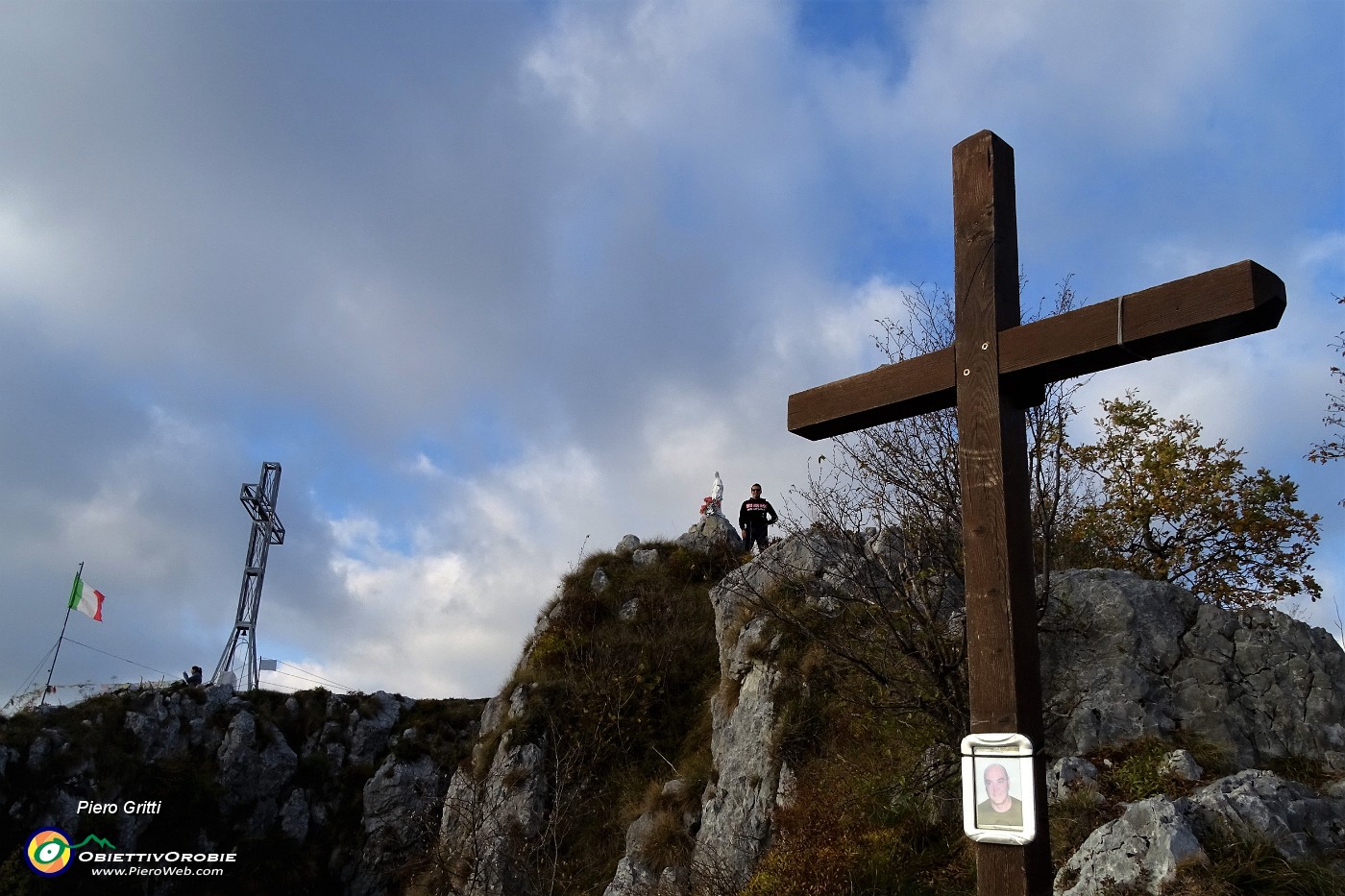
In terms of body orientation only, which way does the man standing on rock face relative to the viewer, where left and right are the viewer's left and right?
facing the viewer

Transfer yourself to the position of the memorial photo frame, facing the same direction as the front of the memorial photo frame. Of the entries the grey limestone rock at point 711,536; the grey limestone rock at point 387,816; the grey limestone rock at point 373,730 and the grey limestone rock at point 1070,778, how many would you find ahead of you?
0

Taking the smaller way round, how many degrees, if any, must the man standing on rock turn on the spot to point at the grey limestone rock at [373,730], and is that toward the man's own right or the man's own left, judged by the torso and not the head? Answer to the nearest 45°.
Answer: approximately 135° to the man's own right

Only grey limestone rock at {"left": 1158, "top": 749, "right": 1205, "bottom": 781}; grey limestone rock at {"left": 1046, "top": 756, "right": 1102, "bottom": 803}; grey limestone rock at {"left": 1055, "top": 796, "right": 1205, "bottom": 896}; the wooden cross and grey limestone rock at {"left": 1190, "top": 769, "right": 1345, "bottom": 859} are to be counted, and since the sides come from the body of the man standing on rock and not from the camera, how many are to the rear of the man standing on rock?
0

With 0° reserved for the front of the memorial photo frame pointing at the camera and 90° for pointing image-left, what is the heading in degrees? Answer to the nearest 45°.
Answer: approximately 0°

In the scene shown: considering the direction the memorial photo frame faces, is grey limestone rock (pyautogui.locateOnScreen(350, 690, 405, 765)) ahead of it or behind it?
behind

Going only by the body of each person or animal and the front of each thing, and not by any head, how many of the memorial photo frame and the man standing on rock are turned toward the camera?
2

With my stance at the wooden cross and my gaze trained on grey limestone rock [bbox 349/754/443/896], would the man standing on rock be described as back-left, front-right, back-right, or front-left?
front-right

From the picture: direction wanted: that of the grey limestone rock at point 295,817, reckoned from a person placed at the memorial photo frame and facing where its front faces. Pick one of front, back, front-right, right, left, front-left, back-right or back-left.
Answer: back-right

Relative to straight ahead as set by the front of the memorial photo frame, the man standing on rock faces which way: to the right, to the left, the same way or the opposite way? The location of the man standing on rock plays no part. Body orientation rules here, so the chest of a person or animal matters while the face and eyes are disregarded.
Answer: the same way

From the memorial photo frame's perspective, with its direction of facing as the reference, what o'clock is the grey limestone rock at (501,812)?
The grey limestone rock is roughly at 5 o'clock from the memorial photo frame.
